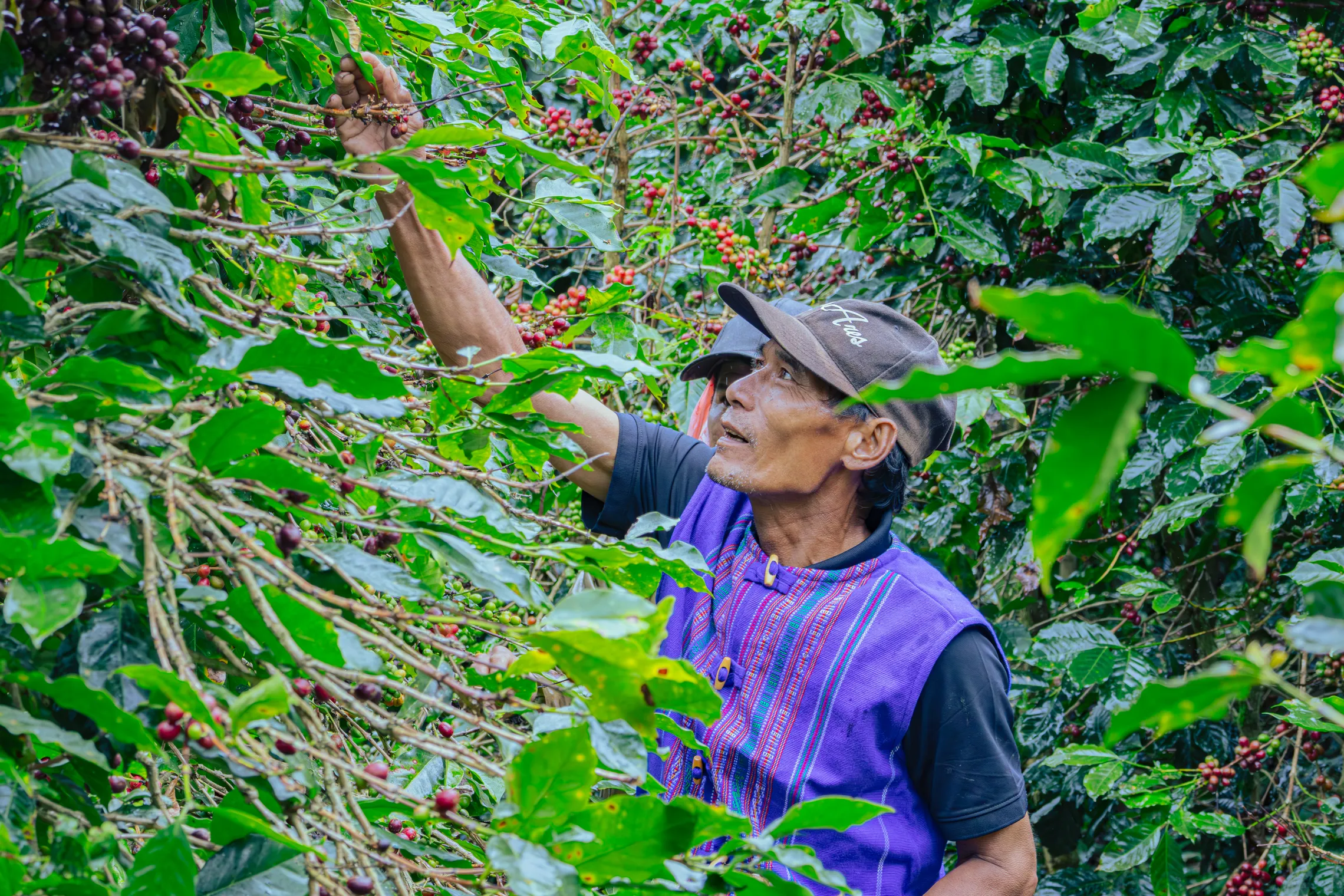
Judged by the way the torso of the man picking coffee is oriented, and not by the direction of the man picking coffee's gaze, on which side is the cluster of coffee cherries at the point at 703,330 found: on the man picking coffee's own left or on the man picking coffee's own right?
on the man picking coffee's own right

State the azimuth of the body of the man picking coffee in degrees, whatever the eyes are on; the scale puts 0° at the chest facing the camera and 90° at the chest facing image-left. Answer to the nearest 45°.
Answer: approximately 45°

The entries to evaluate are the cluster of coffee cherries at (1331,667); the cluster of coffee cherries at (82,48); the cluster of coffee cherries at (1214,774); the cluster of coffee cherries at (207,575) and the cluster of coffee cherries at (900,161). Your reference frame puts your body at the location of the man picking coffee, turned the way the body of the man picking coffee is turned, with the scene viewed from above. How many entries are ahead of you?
2

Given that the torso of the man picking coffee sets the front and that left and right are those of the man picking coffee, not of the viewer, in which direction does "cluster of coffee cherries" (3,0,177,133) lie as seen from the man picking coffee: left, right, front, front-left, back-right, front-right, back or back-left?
front

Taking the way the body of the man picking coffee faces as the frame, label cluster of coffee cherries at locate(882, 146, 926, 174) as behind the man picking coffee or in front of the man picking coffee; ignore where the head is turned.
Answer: behind

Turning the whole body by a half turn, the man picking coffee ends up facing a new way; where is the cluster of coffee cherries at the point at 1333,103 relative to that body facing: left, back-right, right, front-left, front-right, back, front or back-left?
front

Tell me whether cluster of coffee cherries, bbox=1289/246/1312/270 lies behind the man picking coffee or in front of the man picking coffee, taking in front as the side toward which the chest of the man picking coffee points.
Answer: behind

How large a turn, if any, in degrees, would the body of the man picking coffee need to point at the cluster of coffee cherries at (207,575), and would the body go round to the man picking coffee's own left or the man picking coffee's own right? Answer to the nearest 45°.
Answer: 0° — they already face it

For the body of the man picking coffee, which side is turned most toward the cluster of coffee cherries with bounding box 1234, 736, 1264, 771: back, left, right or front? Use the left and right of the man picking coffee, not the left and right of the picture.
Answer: back

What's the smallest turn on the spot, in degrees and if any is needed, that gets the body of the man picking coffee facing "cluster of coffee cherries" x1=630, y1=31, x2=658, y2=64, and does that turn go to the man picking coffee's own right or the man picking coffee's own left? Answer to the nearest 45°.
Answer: approximately 135° to the man picking coffee's own right
